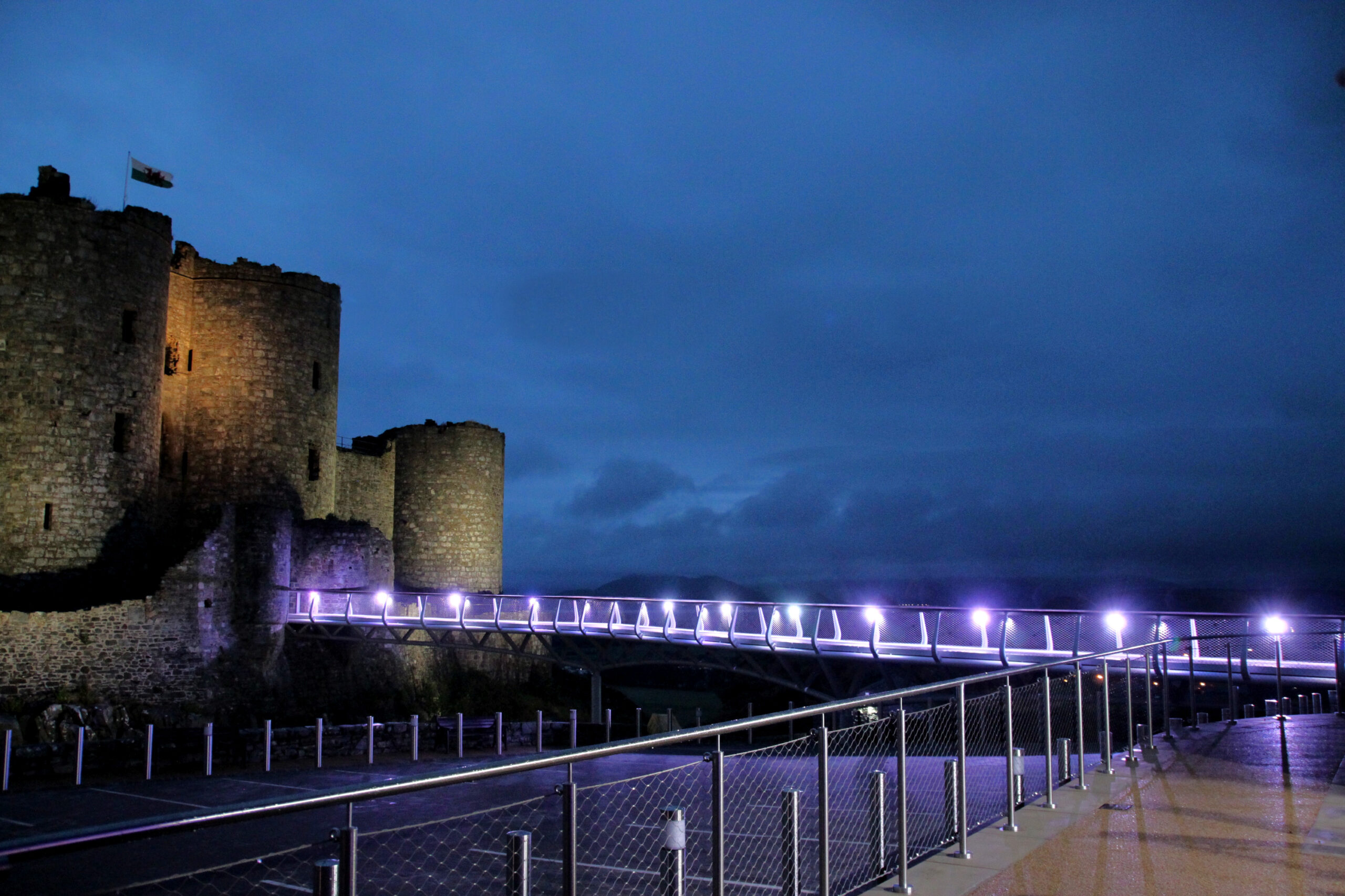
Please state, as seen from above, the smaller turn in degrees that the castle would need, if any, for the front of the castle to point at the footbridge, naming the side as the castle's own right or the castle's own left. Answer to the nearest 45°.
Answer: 0° — it already faces it

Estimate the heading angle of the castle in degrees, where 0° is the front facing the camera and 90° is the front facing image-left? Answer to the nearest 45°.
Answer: approximately 315°

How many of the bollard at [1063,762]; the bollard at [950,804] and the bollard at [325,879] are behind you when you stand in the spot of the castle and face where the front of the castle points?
0

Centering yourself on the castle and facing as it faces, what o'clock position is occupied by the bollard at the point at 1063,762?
The bollard is roughly at 1 o'clock from the castle.

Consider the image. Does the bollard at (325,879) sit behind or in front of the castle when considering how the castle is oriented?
in front

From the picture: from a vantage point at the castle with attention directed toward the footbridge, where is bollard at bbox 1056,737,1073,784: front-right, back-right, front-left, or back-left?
front-right
